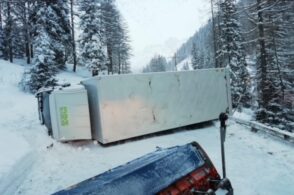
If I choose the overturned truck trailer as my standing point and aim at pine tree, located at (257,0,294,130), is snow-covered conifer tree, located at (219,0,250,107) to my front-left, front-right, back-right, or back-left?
front-left

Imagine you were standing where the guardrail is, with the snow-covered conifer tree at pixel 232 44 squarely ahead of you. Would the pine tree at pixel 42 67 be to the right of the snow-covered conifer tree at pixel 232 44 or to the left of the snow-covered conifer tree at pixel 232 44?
left

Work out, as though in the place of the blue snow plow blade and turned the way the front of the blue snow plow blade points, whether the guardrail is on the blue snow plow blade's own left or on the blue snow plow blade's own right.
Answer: on the blue snow plow blade's own right

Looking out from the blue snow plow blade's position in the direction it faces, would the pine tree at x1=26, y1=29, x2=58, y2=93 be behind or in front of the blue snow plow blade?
in front

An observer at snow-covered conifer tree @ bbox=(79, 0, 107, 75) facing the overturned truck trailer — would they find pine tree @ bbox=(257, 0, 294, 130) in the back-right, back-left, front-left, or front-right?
front-left

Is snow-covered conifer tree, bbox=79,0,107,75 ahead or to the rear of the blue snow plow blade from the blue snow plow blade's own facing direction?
ahead

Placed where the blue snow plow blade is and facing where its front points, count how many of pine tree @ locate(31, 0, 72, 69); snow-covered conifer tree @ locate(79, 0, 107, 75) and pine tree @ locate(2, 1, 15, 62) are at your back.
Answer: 0
